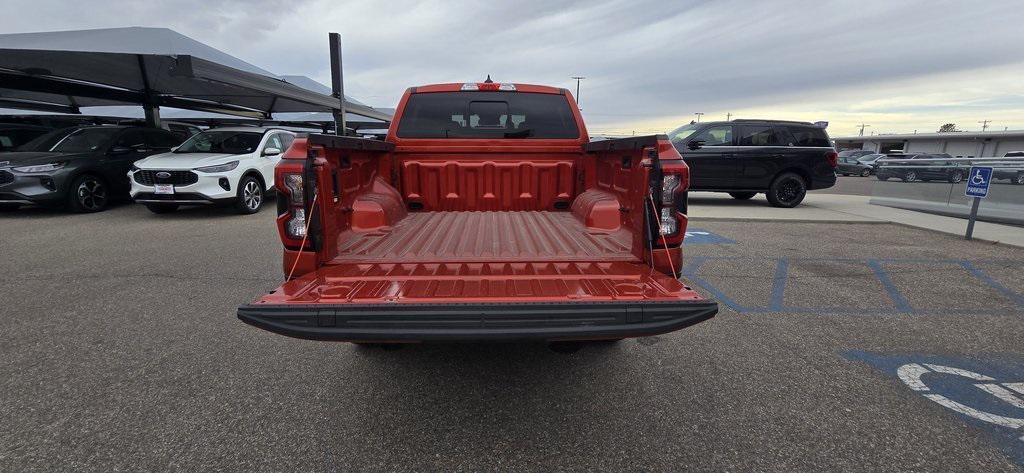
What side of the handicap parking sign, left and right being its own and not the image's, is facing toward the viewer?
front

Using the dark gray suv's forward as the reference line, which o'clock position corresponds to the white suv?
The white suv is roughly at 9 o'clock from the dark gray suv.

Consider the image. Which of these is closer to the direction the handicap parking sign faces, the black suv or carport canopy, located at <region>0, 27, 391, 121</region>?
the carport canopy

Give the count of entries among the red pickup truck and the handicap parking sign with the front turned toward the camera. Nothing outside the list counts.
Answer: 1

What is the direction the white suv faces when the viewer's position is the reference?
facing the viewer and to the left of the viewer

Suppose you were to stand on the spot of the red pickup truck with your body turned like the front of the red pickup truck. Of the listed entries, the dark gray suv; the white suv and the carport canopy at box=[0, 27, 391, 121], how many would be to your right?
0

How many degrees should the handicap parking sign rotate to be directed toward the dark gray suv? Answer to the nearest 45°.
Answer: approximately 45° to its right

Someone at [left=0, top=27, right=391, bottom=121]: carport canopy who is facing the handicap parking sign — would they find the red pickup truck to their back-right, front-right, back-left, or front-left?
front-right

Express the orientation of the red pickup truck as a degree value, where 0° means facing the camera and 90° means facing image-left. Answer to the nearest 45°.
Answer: approximately 180°

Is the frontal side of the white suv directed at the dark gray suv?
no

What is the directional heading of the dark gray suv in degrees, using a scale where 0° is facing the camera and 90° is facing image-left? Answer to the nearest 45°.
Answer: approximately 45°

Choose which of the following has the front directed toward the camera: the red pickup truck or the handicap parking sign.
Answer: the handicap parking sign

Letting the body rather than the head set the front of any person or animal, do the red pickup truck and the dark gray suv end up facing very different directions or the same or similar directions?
very different directions

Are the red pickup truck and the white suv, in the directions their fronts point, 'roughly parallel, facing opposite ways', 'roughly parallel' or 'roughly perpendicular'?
roughly parallel, facing opposite ways

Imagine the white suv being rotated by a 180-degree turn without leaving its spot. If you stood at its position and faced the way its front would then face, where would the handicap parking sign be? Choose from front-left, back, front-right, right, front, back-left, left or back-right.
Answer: right

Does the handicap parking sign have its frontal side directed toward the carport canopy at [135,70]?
no

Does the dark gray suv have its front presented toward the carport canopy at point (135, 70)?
no

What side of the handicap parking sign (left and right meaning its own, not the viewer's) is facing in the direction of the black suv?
right
